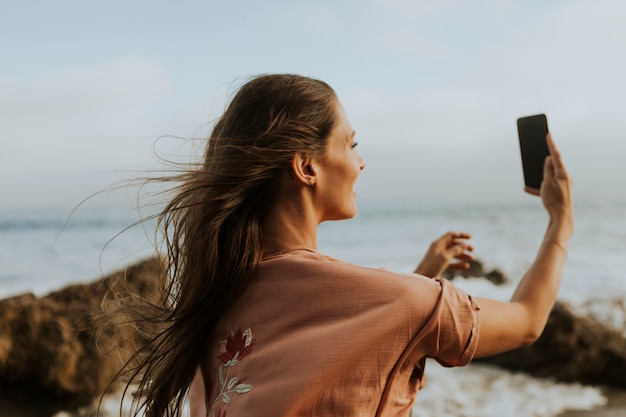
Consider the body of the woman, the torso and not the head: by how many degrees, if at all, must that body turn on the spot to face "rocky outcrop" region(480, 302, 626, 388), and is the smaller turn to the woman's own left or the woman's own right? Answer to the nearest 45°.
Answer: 0° — they already face it

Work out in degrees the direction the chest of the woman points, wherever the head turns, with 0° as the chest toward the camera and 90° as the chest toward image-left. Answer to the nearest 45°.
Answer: approximately 225°

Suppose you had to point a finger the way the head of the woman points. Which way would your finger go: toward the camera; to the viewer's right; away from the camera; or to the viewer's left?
to the viewer's right
